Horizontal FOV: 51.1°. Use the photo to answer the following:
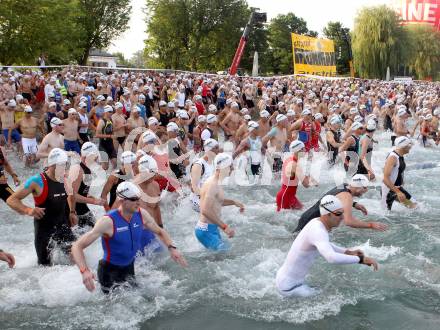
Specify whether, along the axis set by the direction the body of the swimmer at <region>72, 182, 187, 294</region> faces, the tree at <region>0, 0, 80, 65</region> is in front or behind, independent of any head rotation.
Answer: behind

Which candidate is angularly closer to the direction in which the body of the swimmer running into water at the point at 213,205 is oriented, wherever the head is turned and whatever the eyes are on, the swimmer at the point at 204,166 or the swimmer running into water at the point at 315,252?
the swimmer running into water

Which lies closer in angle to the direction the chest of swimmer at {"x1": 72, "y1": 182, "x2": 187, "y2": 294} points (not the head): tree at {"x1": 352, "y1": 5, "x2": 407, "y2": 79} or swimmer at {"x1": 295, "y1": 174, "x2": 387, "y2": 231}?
the swimmer

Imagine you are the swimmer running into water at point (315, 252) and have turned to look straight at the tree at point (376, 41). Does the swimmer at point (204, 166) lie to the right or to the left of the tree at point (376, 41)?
left

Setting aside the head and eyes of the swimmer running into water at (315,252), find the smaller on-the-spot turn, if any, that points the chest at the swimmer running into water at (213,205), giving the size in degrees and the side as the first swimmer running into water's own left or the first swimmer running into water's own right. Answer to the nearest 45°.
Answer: approximately 135° to the first swimmer running into water's own left

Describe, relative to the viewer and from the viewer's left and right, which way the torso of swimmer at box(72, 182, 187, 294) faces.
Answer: facing the viewer and to the right of the viewer
